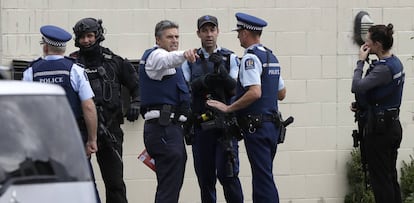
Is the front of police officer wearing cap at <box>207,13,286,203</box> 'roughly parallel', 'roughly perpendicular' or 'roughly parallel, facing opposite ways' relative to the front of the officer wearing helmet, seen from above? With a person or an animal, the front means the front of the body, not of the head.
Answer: roughly perpendicular

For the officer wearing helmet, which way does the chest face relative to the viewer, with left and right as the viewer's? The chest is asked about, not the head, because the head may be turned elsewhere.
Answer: facing the viewer and to the left of the viewer

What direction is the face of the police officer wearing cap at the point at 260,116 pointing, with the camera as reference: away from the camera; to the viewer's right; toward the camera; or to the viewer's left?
to the viewer's left

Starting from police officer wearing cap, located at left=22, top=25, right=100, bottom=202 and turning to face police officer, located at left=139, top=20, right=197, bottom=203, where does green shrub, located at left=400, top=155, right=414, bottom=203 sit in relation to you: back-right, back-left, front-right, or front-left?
front-left

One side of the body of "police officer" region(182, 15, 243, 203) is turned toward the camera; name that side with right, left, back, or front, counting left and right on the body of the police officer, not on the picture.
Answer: front

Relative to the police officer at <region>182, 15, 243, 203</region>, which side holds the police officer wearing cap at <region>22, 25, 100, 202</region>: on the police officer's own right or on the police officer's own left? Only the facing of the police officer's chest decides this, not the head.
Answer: on the police officer's own right

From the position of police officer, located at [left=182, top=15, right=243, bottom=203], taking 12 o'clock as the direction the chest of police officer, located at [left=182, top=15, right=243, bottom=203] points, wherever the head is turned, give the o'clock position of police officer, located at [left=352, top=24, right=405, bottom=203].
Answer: police officer, located at [left=352, top=24, right=405, bottom=203] is roughly at 9 o'clock from police officer, located at [left=182, top=15, right=243, bottom=203].

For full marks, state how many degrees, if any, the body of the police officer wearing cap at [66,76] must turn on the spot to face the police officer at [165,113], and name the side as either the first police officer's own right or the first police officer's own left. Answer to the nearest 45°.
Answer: approximately 90° to the first police officer's own right

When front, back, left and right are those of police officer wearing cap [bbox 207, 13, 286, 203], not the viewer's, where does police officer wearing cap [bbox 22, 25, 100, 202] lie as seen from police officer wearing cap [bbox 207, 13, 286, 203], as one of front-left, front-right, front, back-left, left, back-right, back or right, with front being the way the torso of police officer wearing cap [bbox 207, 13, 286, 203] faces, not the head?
front-left

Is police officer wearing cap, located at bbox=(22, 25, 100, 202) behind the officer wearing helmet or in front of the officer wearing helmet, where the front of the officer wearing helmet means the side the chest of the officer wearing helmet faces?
in front

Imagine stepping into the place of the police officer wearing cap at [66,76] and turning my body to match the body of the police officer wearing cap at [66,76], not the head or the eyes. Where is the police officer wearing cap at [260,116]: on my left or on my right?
on my right

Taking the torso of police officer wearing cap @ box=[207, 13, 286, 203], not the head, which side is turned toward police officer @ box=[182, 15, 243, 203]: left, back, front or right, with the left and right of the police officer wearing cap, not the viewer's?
front

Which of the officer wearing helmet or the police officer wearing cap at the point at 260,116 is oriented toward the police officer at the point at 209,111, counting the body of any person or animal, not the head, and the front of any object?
the police officer wearing cap

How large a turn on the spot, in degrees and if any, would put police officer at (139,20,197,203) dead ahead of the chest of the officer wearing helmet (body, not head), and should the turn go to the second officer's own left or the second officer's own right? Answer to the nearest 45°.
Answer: approximately 90° to the second officer's own left

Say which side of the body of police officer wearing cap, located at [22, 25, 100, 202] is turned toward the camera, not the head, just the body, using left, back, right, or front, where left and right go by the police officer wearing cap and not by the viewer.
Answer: back
